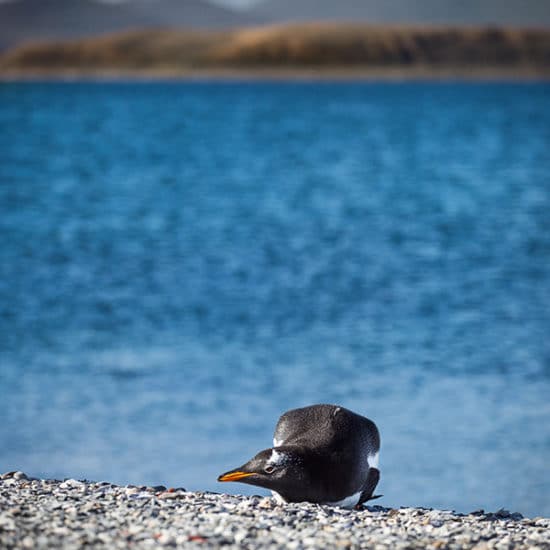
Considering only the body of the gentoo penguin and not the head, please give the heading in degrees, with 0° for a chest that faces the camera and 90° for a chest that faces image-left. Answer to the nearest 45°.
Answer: approximately 45°
